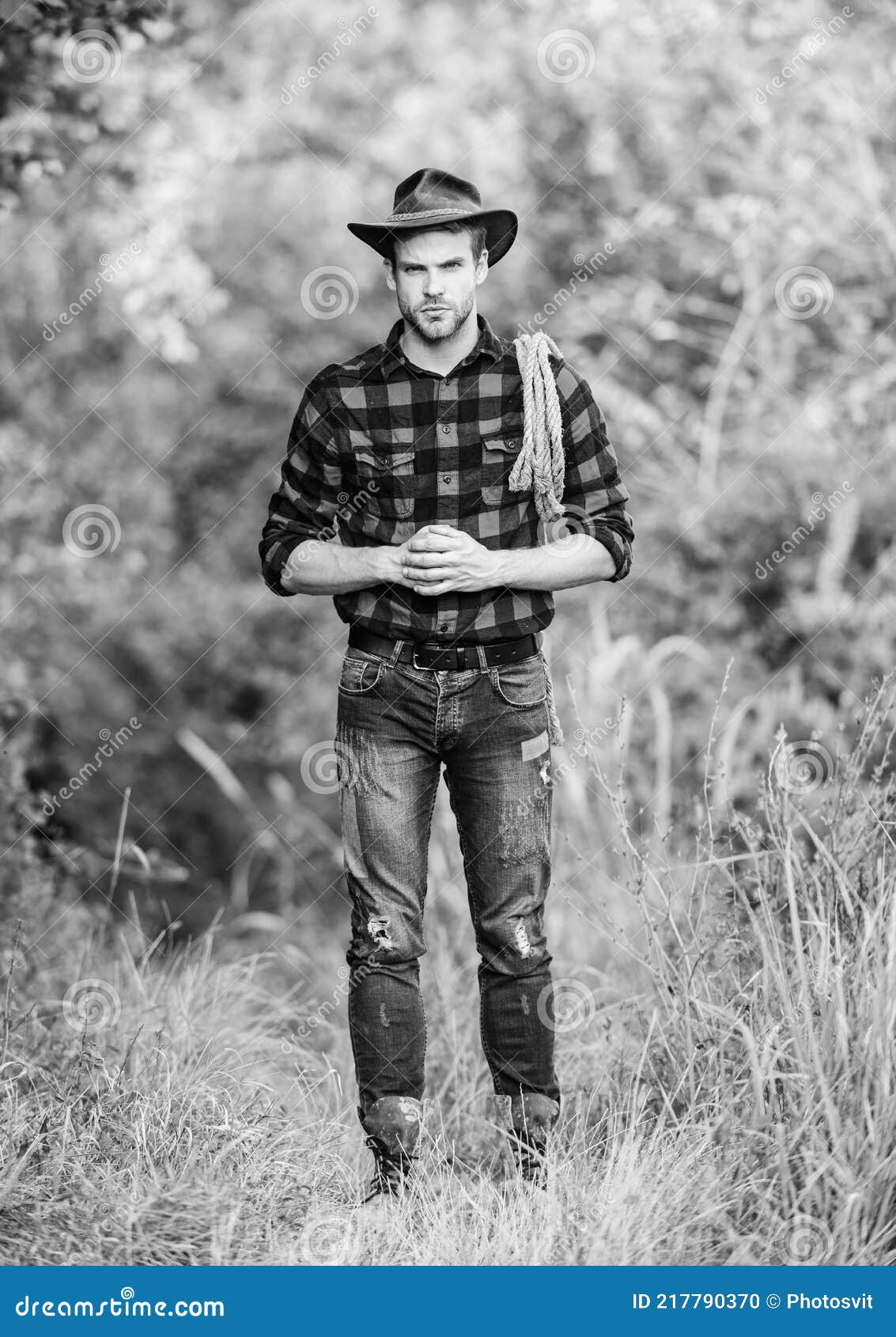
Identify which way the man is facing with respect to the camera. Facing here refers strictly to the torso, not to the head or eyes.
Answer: toward the camera
